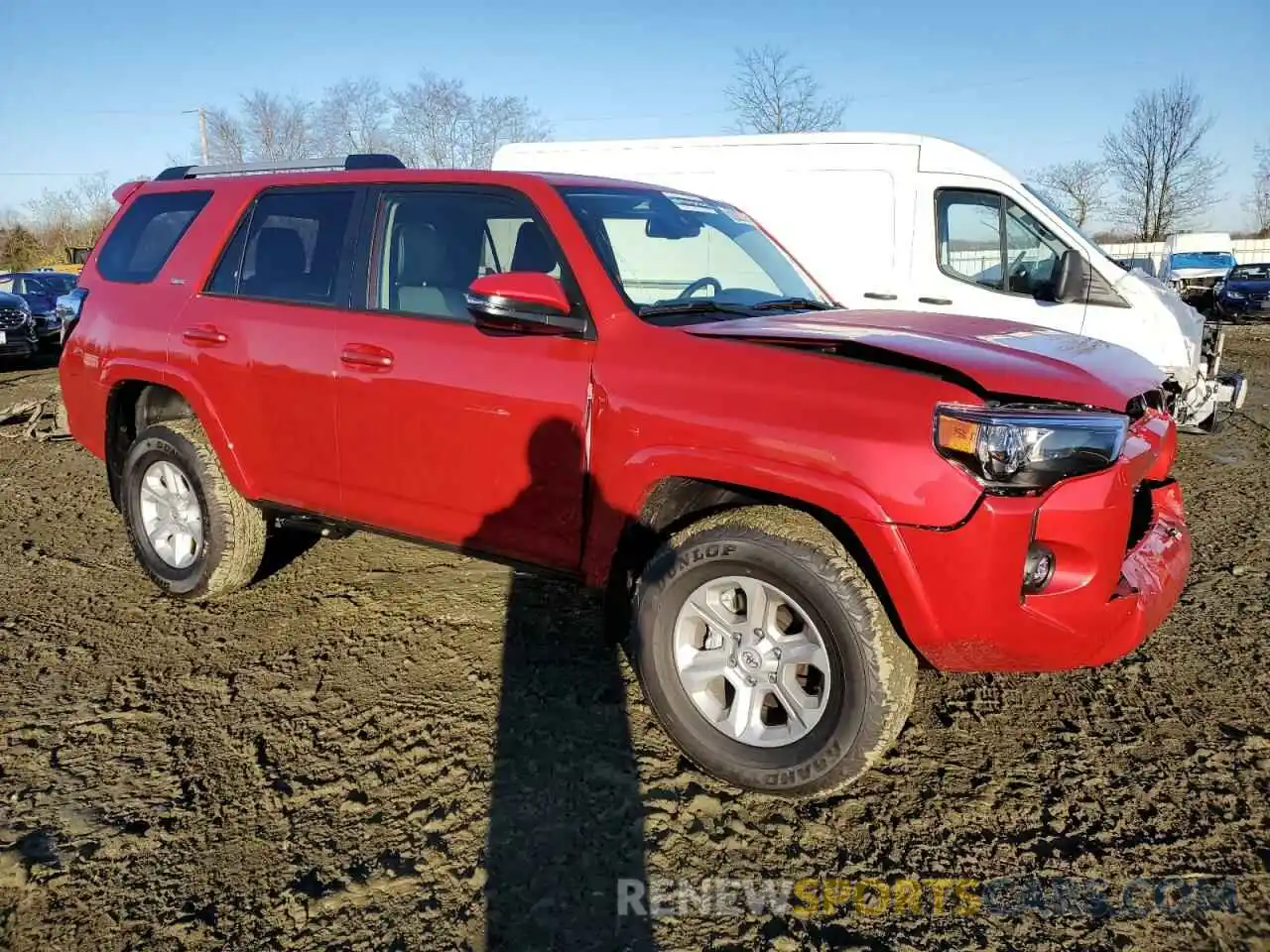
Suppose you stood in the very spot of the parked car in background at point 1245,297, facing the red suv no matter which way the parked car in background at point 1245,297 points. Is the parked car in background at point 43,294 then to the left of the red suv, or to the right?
right

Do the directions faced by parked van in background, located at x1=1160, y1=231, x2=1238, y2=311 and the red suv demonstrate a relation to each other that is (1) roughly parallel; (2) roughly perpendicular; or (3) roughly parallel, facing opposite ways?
roughly perpendicular

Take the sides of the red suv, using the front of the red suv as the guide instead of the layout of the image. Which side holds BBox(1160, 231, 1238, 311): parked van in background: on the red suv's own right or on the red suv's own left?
on the red suv's own left

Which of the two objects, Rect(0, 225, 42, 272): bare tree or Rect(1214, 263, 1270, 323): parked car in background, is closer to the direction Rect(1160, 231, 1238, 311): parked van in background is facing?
the parked car in background

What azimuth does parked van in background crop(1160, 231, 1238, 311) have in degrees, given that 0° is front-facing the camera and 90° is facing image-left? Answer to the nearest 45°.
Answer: approximately 0°

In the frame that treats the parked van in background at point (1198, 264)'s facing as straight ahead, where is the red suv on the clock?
The red suv is roughly at 12 o'clock from the parked van in background.

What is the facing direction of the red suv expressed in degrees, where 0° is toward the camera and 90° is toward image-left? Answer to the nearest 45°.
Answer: approximately 315°
